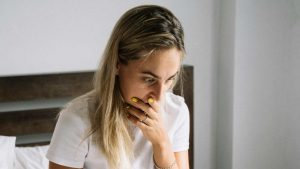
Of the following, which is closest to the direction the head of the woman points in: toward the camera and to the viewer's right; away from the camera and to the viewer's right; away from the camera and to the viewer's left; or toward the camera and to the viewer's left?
toward the camera and to the viewer's right

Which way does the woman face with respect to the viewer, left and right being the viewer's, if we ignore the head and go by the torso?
facing the viewer and to the right of the viewer

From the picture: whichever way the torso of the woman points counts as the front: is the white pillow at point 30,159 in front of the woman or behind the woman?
behind

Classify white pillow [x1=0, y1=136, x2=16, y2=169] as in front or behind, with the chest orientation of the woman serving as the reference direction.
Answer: behind
